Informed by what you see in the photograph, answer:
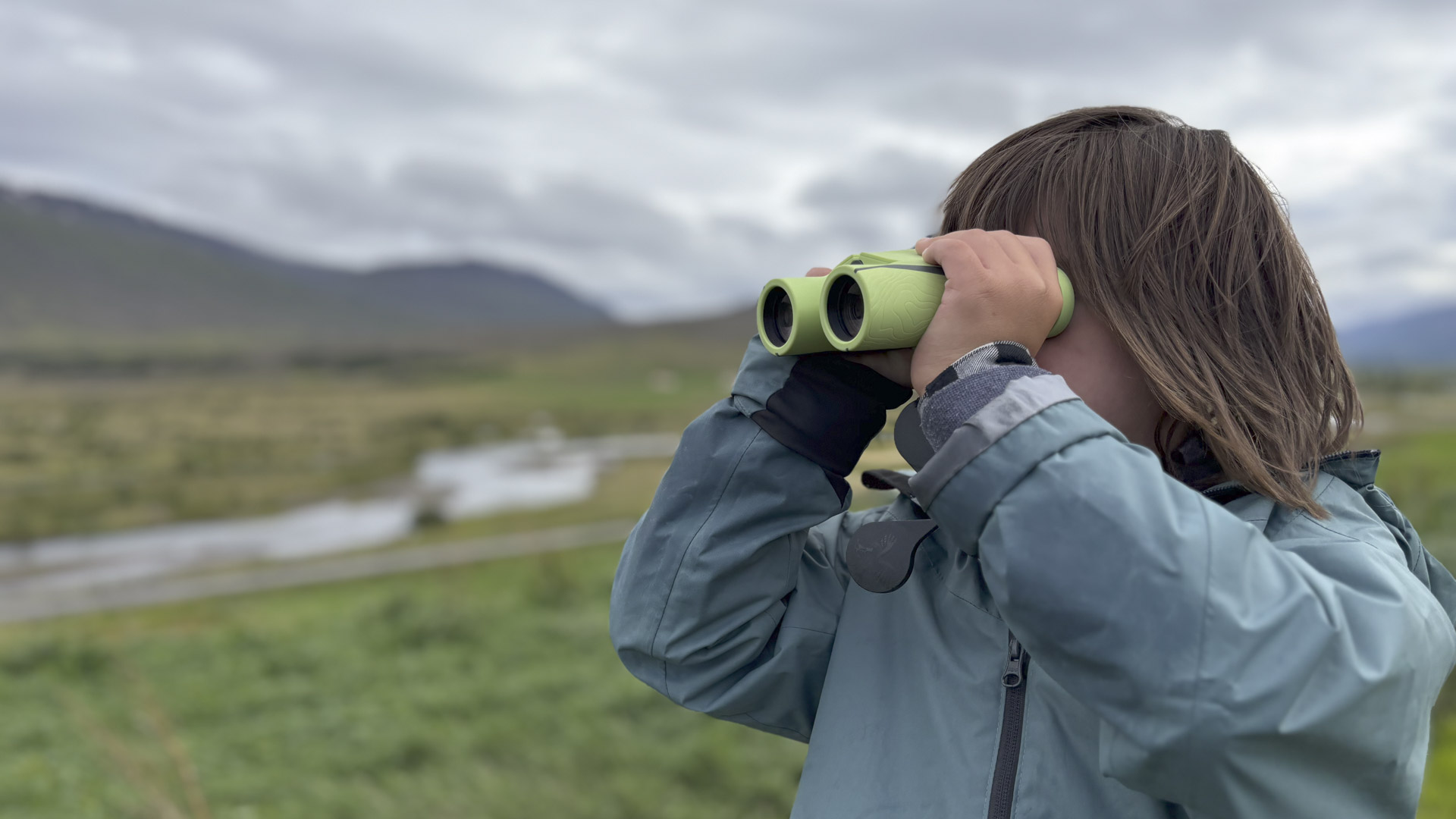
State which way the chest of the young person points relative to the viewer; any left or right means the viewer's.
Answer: facing the viewer and to the left of the viewer
